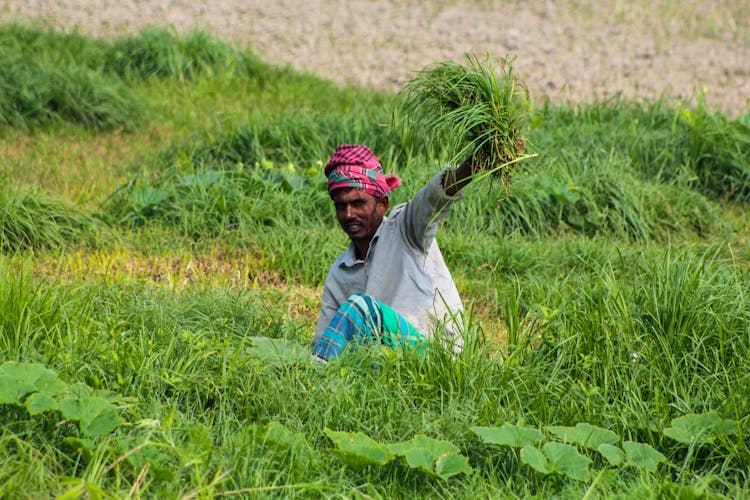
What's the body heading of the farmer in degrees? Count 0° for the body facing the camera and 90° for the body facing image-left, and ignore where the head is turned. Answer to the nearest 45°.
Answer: approximately 45°
